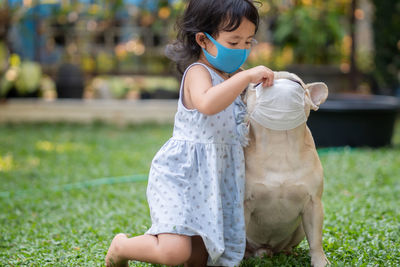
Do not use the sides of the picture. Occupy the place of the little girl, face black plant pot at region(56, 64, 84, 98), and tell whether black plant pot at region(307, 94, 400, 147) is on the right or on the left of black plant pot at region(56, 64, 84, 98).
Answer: right

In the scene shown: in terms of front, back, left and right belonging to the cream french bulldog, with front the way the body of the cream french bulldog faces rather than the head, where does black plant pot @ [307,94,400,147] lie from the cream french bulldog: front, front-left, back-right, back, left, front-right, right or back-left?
back

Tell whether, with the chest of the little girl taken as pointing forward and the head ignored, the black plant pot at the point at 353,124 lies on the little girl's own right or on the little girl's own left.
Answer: on the little girl's own left

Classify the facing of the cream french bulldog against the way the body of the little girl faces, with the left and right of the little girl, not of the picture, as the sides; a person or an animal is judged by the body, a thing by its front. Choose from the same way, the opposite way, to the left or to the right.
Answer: to the right

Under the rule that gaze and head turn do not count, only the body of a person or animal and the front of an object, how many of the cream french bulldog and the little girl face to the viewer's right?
1

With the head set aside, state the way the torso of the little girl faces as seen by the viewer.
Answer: to the viewer's right

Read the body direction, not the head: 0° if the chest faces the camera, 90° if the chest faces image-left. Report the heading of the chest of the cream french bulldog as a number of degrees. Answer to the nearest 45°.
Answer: approximately 0°

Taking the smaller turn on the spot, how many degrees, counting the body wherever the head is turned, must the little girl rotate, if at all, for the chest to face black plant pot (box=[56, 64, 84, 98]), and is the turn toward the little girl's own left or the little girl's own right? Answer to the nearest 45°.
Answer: approximately 90° to the little girl's own left

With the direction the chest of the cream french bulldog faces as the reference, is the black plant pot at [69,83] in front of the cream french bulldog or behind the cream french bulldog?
behind
